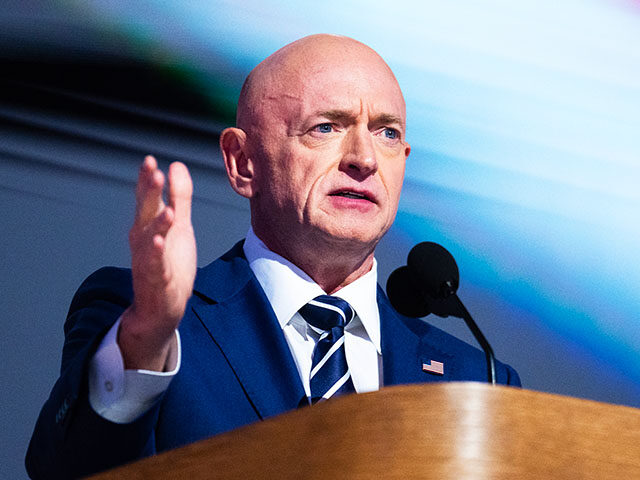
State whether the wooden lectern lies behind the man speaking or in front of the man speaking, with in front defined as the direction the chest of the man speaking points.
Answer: in front

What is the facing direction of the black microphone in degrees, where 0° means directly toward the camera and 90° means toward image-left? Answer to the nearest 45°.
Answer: approximately 135°

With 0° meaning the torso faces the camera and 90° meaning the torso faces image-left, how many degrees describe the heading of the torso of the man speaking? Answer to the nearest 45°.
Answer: approximately 315°

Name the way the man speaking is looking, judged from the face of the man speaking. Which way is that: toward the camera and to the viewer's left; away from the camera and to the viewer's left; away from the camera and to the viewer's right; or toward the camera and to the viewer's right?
toward the camera and to the viewer's right

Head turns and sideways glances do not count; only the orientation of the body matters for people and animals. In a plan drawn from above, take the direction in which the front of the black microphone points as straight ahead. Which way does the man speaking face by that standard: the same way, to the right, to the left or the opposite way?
the opposite way
